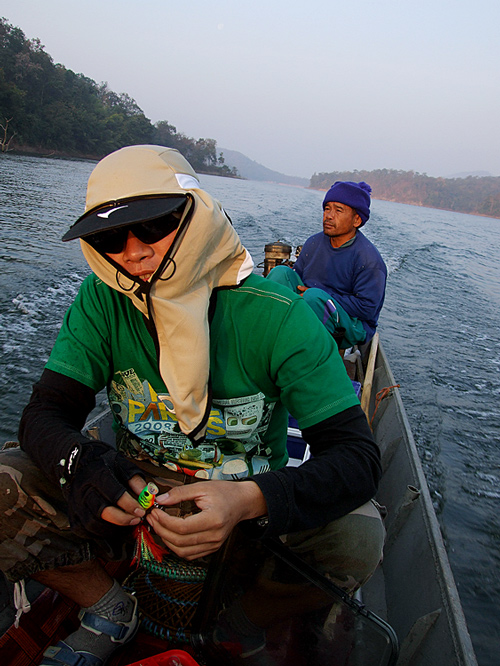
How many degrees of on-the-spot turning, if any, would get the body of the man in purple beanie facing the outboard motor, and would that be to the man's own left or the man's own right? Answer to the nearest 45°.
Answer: approximately 90° to the man's own right

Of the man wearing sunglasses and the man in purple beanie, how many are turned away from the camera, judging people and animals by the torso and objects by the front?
0

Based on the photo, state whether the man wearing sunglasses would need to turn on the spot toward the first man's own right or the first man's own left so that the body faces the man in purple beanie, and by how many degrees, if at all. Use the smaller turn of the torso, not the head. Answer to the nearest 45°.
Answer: approximately 135° to the first man's own left

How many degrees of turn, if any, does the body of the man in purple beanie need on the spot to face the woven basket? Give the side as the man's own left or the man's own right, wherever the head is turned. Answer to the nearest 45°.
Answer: approximately 45° to the man's own left

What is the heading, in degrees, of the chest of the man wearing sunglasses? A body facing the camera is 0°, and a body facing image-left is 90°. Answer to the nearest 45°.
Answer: approximately 0°

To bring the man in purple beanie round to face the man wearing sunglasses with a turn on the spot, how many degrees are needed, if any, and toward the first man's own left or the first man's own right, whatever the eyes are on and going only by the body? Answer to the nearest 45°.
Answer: approximately 45° to the first man's own left

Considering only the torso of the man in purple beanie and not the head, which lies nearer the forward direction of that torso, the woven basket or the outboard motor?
the woven basket

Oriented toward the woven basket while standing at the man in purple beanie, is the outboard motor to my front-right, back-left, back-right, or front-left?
back-right

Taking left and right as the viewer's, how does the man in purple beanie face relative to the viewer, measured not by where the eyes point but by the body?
facing the viewer and to the left of the viewer

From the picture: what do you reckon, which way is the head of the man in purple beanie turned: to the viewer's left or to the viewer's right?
to the viewer's left
